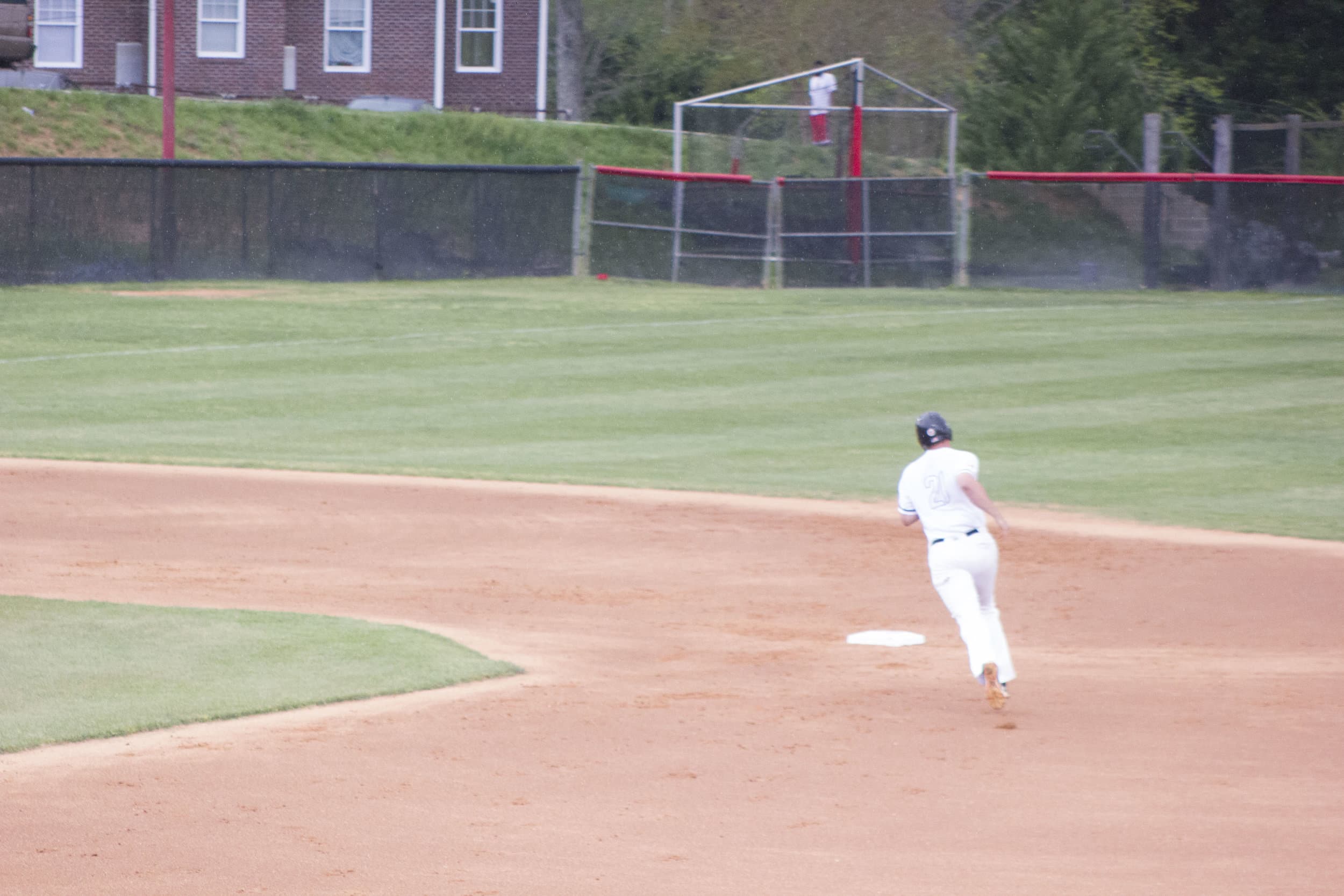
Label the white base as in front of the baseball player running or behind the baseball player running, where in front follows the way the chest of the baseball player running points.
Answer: in front

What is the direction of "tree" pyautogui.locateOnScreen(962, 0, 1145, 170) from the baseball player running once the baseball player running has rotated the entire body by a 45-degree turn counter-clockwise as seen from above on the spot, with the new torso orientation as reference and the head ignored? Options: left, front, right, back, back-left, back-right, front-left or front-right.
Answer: front-right

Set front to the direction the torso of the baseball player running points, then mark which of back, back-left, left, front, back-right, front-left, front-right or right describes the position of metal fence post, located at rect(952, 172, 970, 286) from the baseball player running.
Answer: front

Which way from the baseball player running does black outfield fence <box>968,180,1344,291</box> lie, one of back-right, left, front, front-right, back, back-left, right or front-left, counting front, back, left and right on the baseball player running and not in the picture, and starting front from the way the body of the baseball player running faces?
front

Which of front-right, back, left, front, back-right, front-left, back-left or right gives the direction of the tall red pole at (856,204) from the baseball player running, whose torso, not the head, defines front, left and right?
front

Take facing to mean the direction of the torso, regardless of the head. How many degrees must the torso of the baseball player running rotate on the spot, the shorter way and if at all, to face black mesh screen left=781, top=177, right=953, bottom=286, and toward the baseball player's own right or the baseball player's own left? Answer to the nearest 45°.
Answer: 0° — they already face it

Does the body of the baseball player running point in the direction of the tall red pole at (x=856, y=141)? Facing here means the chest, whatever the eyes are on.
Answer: yes

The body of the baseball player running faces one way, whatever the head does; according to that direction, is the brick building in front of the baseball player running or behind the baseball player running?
in front

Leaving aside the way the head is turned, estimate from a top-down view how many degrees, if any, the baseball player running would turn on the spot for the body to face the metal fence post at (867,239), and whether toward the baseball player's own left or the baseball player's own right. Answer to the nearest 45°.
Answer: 0° — they already face it

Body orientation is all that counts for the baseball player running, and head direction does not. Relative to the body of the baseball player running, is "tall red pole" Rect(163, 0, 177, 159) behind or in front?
in front

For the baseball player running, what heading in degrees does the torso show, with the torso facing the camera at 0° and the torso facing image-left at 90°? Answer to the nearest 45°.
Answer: approximately 180°

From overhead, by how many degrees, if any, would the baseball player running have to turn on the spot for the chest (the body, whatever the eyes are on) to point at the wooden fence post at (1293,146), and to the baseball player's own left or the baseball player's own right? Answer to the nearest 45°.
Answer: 0° — they already face it

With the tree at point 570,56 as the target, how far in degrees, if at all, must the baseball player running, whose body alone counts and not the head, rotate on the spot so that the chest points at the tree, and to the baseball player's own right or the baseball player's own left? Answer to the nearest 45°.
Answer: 0° — they already face it
